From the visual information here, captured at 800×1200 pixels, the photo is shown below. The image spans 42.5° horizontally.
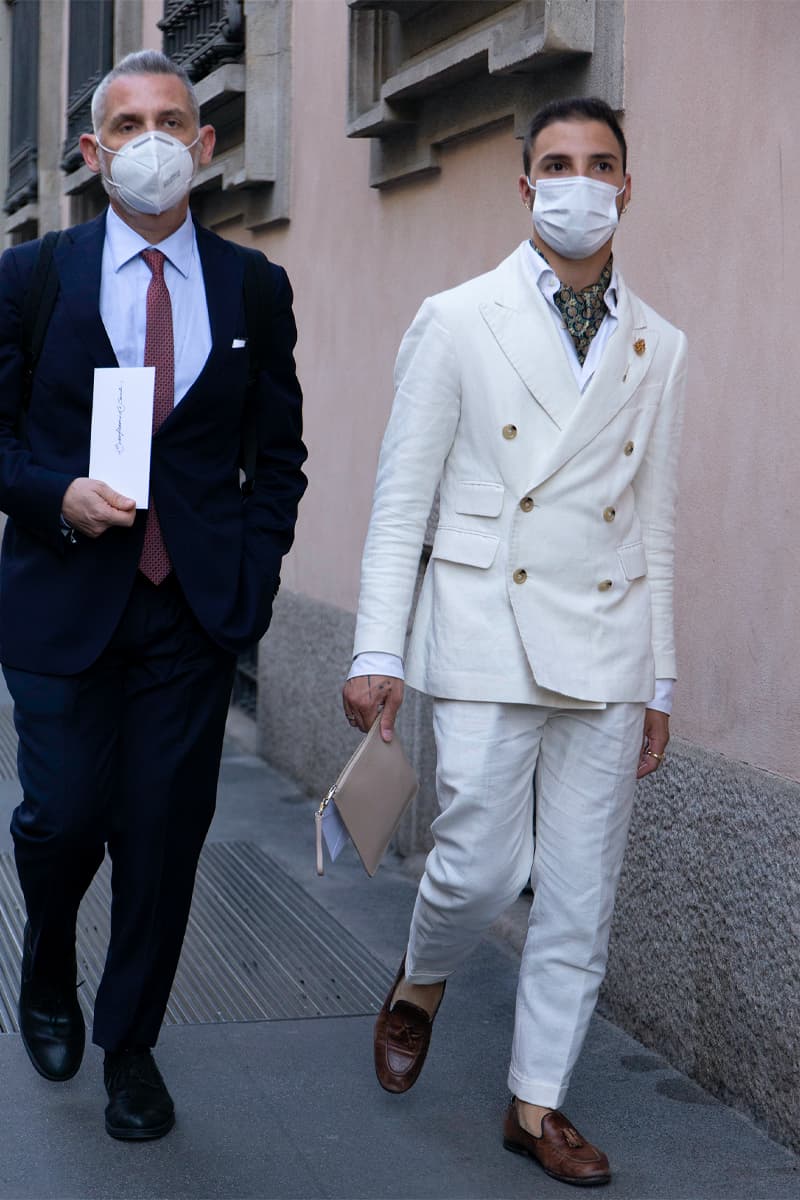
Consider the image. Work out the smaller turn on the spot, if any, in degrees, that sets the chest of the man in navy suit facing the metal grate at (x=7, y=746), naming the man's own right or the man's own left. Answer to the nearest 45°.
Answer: approximately 180°

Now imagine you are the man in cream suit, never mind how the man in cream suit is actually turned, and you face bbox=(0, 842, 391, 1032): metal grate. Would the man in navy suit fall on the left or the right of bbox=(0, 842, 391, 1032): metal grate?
left

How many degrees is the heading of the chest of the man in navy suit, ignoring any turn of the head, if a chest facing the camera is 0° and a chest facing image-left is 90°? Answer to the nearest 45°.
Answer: approximately 0°

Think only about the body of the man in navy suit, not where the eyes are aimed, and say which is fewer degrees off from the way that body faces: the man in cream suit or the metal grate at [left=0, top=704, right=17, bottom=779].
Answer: the man in cream suit

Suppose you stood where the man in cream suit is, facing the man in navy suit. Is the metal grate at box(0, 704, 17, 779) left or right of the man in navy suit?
right

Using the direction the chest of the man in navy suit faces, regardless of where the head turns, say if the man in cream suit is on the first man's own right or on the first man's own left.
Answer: on the first man's own left
